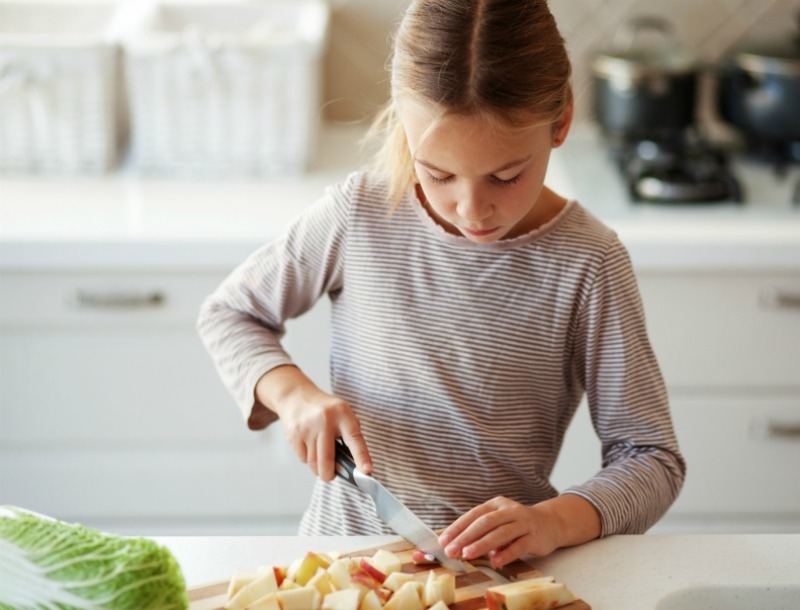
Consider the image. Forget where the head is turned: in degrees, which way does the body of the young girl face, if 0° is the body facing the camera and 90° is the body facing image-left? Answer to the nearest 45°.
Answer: approximately 0°

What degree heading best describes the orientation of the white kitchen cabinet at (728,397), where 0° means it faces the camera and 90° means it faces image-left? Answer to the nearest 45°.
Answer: approximately 0°

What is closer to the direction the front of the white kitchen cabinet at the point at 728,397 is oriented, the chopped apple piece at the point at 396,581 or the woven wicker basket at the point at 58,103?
the chopped apple piece

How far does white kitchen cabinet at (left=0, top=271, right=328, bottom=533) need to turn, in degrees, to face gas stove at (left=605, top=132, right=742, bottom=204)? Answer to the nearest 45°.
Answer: approximately 90° to its left

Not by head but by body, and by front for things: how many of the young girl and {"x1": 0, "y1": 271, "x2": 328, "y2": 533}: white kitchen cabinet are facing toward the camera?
2
